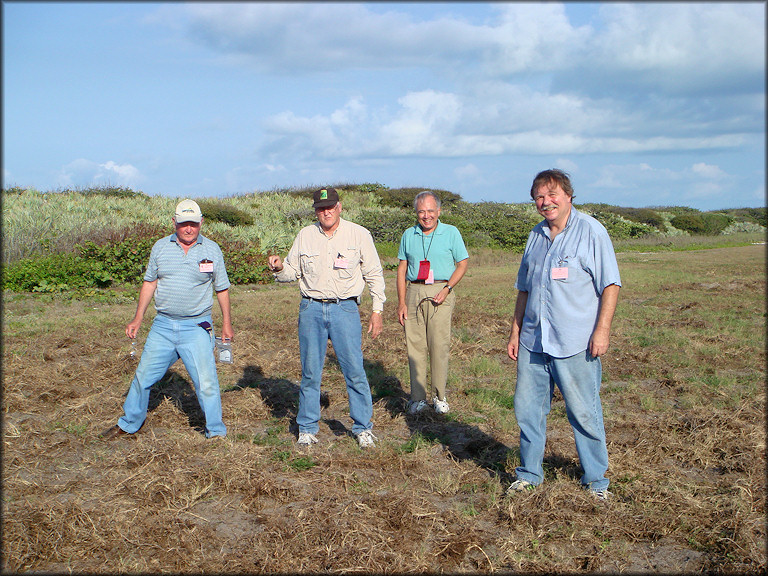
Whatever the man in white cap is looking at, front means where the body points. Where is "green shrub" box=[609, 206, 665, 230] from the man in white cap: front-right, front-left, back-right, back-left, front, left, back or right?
back-left

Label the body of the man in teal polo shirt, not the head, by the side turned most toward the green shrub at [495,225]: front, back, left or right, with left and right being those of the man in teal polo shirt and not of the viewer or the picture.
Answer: back

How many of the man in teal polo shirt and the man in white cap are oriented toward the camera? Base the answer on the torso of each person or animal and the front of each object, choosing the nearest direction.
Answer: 2

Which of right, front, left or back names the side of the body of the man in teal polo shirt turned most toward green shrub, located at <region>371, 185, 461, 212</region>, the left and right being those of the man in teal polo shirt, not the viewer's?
back

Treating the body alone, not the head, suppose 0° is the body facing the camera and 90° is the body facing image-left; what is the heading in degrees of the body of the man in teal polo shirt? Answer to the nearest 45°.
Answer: approximately 0°

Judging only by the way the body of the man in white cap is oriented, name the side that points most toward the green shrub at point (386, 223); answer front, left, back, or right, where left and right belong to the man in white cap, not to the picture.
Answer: back

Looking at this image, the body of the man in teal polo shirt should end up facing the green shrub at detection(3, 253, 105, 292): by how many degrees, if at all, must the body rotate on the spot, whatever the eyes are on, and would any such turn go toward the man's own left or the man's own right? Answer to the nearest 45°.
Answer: approximately 135° to the man's own right

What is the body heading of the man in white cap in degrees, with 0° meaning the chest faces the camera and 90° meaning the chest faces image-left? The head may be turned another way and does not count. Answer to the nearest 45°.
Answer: approximately 0°

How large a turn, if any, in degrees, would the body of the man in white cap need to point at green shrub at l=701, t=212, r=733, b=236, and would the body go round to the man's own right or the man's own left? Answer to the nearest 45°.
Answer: approximately 135° to the man's own left

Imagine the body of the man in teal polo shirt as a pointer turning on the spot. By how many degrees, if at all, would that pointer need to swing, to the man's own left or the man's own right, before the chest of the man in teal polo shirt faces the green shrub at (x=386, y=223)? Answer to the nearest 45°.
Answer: approximately 180°
